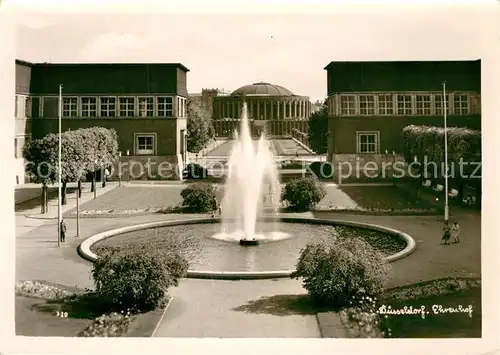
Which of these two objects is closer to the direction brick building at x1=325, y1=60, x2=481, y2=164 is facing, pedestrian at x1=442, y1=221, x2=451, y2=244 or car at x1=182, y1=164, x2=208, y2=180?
the pedestrian

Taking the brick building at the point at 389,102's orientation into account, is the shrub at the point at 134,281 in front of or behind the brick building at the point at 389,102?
in front

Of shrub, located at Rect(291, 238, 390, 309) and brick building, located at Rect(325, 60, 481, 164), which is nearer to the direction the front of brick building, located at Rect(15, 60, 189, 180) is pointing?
the shrub

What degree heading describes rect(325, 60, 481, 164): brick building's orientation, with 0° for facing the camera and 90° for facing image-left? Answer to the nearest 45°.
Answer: approximately 0°

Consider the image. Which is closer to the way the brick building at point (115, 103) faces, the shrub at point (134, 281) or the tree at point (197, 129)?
the shrub

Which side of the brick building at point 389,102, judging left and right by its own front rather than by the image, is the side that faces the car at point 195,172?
right

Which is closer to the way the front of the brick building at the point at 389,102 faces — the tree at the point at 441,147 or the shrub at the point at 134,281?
the shrub

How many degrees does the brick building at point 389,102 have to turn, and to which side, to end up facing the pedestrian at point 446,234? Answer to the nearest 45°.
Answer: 0° — it already faces them

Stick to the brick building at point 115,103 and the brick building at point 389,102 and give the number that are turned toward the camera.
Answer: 2

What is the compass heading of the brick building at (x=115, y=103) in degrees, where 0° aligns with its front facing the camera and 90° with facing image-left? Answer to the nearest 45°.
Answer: approximately 0°

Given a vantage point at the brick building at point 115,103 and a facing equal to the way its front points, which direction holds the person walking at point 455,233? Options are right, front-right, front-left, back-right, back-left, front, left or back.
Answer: front-left

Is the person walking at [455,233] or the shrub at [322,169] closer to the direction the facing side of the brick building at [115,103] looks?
the person walking
